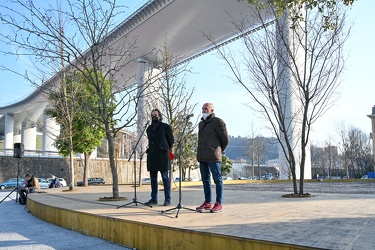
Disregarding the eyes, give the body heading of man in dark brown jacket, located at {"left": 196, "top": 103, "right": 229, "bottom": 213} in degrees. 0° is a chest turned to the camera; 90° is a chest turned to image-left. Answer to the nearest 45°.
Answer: approximately 45°

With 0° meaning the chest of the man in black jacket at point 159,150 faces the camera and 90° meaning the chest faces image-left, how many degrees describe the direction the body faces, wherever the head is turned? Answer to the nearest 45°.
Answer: approximately 45°

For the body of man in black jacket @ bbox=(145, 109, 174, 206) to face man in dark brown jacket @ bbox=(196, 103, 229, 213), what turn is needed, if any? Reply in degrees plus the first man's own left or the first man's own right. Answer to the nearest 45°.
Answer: approximately 90° to the first man's own left
